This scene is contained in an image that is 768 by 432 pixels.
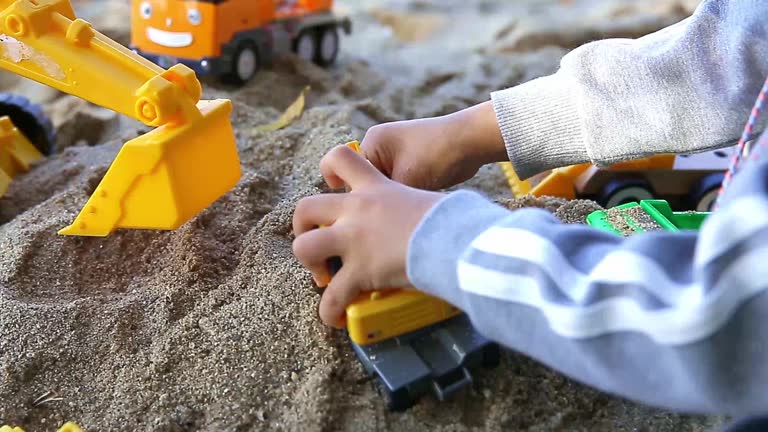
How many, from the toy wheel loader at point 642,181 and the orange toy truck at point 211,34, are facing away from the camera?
0

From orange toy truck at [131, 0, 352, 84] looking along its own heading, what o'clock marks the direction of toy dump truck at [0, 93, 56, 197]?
The toy dump truck is roughly at 12 o'clock from the orange toy truck.

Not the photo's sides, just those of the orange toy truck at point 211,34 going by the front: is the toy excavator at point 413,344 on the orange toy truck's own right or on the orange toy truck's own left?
on the orange toy truck's own left

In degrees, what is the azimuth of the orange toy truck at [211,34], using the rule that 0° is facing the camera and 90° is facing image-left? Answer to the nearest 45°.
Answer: approximately 45°
